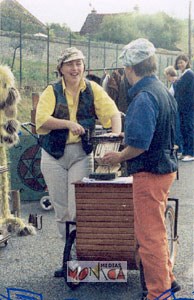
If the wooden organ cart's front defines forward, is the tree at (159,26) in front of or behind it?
behind

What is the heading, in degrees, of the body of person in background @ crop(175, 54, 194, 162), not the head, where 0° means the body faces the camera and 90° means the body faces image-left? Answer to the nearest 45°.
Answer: approximately 45°

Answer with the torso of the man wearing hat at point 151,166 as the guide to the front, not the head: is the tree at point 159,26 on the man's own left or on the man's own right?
on the man's own right

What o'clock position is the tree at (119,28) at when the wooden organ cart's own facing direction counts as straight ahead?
The tree is roughly at 6 o'clock from the wooden organ cart.

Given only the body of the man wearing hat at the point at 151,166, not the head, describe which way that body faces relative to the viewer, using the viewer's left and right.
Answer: facing away from the viewer and to the left of the viewer

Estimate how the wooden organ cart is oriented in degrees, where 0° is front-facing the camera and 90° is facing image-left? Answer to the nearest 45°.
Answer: approximately 0°

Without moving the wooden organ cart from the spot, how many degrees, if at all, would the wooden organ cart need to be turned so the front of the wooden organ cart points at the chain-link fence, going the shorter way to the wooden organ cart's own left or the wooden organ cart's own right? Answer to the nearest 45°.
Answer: approximately 180°

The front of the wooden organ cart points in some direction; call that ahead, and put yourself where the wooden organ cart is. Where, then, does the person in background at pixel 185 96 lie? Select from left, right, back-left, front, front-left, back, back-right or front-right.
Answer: back

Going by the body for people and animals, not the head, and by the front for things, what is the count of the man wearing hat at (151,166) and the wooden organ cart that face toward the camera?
1
